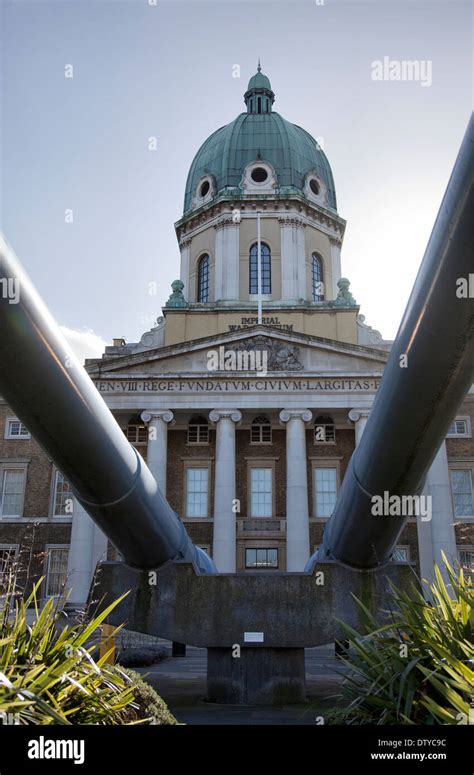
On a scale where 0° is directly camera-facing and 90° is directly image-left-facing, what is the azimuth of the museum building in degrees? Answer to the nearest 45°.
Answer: approximately 0°

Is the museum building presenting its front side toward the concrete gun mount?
yes

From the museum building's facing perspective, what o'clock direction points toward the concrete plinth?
The concrete plinth is roughly at 12 o'clock from the museum building.
